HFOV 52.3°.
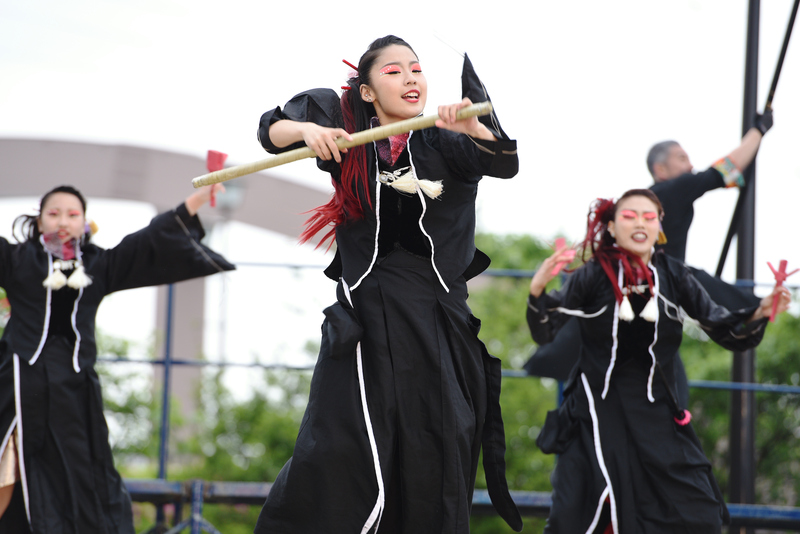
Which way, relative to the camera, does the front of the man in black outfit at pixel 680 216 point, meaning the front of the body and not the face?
to the viewer's right

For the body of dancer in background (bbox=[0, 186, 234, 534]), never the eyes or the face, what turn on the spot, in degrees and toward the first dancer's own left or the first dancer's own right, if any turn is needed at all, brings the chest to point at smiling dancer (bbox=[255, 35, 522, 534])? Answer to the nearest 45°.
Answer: approximately 45° to the first dancer's own left

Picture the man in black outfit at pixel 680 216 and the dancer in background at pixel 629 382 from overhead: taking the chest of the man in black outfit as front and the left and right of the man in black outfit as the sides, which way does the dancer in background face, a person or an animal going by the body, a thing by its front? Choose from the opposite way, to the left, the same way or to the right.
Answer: to the right

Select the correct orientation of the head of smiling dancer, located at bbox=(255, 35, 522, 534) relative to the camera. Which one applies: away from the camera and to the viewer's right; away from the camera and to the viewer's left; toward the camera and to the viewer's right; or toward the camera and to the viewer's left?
toward the camera and to the viewer's right

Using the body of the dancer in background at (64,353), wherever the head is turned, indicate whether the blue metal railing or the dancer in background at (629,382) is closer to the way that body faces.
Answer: the dancer in background

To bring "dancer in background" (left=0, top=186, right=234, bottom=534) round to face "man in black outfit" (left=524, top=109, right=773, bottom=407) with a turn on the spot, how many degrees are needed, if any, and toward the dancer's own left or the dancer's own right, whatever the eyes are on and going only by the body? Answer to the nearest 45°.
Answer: approximately 90° to the dancer's own left

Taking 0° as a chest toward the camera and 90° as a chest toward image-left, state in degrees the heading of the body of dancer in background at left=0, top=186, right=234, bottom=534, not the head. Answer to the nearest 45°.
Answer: approximately 0°

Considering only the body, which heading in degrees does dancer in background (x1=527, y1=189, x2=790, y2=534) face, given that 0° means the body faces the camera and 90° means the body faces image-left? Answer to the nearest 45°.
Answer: approximately 0°
